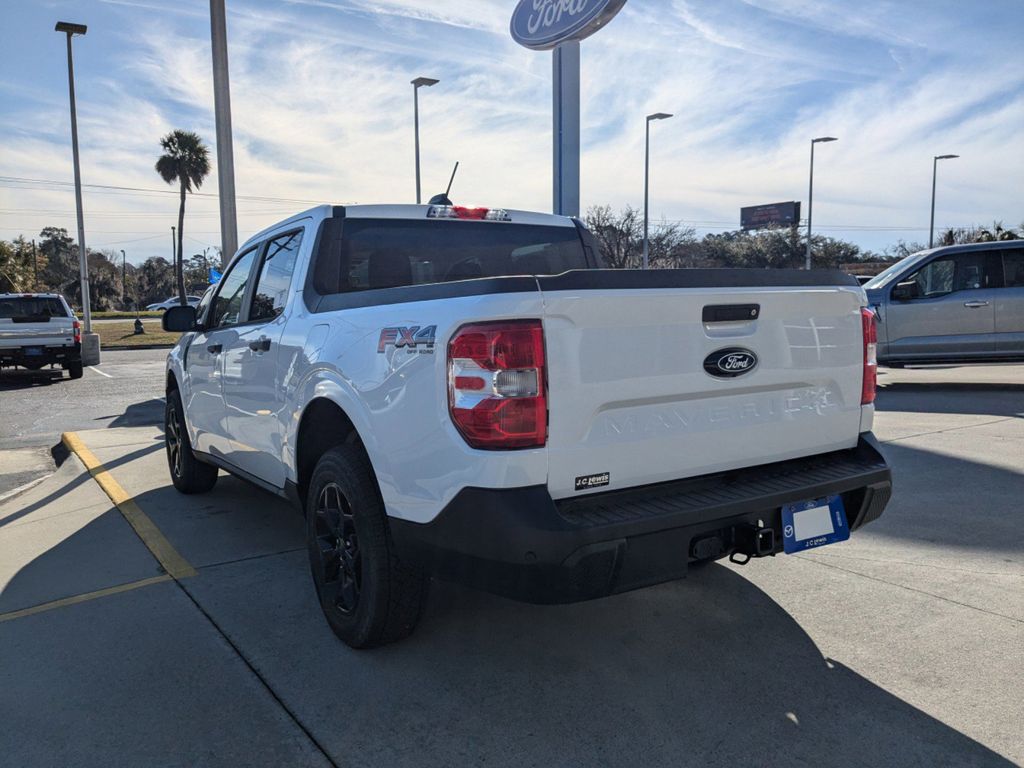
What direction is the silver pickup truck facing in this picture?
to the viewer's left

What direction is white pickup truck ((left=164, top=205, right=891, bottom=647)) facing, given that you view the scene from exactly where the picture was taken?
facing away from the viewer and to the left of the viewer

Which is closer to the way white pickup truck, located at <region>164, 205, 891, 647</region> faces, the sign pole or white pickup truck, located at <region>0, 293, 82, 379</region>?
the white pickup truck

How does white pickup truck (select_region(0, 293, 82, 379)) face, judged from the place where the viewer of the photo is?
facing away from the viewer

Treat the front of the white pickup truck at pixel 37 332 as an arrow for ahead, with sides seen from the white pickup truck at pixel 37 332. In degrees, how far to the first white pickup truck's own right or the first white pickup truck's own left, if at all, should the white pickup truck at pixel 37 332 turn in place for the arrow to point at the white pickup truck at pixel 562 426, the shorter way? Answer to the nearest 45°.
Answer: approximately 180°

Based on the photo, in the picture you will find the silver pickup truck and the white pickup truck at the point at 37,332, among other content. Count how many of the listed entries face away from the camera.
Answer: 1

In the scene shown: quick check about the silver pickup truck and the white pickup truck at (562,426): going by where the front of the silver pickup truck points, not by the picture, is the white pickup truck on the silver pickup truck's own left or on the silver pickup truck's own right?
on the silver pickup truck's own left

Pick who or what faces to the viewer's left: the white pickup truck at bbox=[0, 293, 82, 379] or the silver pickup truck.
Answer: the silver pickup truck

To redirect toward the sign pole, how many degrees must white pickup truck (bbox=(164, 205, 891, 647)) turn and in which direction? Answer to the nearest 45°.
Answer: approximately 45° to its right
